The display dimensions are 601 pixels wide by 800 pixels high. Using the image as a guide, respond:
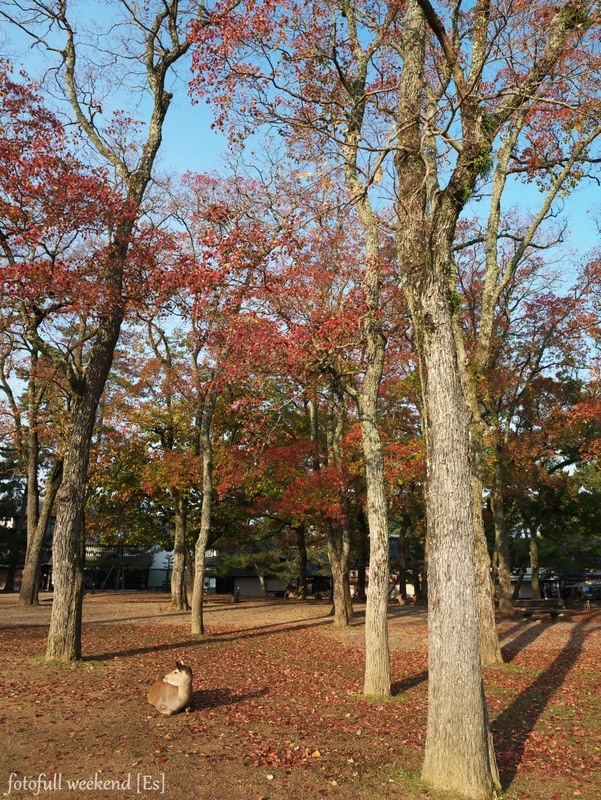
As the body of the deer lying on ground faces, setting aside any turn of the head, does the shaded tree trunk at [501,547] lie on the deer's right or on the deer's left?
on the deer's left

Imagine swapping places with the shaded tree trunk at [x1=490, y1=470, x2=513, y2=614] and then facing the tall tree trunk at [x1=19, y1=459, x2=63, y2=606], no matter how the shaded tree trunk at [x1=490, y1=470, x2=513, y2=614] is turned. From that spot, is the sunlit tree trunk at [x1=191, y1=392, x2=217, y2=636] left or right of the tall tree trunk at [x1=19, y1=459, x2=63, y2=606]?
left

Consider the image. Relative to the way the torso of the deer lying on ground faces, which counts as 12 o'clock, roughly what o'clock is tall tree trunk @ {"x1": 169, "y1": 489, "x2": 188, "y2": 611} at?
The tall tree trunk is roughly at 9 o'clock from the deer lying on ground.

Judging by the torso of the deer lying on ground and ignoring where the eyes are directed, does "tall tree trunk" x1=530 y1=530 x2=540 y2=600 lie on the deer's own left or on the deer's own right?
on the deer's own left

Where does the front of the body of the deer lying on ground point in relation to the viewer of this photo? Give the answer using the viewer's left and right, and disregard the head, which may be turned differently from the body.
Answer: facing to the right of the viewer

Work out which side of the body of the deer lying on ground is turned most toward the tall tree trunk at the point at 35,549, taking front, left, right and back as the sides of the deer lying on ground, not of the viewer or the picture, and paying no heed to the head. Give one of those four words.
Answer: left

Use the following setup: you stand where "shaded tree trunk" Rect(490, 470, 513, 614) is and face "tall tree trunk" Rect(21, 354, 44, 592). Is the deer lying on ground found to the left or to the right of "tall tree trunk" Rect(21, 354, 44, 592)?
left

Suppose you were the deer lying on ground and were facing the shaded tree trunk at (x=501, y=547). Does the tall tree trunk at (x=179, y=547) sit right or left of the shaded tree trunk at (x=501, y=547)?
left

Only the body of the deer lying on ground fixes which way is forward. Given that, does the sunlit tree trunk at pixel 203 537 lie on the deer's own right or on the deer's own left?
on the deer's own left

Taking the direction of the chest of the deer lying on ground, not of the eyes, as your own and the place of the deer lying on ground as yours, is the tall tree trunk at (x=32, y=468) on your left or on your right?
on your left
